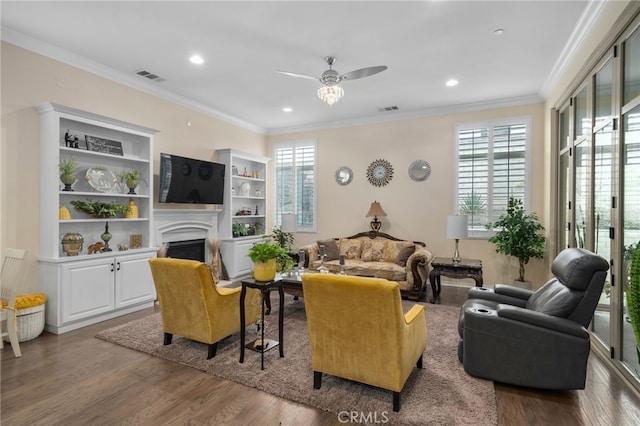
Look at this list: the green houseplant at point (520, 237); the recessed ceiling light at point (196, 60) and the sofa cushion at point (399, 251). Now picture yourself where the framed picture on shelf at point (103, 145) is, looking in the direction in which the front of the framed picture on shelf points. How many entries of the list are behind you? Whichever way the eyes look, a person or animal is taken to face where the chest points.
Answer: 0

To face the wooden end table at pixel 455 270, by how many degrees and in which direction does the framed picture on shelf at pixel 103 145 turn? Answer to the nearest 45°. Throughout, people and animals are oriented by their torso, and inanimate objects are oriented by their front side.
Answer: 0° — it already faces it

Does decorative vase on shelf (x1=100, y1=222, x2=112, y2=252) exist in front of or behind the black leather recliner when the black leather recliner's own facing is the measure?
in front

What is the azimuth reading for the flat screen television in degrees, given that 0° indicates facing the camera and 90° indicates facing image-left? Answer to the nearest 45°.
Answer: approximately 315°

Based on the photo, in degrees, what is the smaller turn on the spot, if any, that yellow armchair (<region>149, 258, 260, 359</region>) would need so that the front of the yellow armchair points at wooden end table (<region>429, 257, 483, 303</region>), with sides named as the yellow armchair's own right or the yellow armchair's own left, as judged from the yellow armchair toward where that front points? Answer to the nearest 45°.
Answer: approximately 45° to the yellow armchair's own right

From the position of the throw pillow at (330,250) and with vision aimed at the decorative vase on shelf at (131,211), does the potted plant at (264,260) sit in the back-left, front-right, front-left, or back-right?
front-left

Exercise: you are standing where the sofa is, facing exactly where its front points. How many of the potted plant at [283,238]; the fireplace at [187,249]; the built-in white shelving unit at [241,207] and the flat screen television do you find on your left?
0

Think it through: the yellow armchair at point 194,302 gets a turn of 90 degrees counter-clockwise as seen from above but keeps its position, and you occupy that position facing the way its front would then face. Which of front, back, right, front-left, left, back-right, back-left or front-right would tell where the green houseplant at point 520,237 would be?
back-right

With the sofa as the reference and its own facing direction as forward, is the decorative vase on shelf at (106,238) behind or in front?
in front

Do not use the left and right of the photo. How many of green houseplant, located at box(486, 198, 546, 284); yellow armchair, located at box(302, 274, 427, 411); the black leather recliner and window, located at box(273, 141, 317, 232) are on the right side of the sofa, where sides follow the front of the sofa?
1

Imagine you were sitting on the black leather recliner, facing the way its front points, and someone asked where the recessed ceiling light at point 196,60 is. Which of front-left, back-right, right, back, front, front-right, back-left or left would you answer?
front

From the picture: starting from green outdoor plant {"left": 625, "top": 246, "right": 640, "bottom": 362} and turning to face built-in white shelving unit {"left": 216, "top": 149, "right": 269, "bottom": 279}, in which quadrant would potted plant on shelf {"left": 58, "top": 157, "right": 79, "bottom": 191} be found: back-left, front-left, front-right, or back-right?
front-left

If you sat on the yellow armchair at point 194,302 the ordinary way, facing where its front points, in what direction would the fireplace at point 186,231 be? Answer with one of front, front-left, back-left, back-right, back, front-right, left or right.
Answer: front-left

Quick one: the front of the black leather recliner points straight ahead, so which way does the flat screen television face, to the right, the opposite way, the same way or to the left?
the opposite way

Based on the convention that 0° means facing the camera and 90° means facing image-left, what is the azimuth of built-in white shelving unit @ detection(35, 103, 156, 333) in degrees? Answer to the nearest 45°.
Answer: approximately 315°

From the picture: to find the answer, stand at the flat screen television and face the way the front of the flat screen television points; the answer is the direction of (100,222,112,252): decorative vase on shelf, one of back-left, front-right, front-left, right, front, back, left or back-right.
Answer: right

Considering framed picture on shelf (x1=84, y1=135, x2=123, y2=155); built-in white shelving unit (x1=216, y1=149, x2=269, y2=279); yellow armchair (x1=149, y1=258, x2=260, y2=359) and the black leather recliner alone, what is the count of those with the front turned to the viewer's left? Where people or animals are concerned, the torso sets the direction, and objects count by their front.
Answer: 1

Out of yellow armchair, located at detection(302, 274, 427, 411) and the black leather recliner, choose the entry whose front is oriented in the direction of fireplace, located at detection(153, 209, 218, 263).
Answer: the black leather recliner
